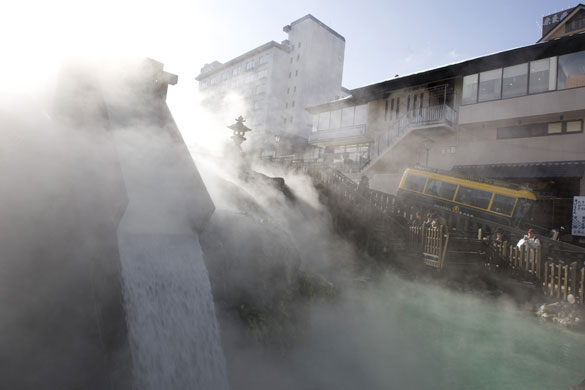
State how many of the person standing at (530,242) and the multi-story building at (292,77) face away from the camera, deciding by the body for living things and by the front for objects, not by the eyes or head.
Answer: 0

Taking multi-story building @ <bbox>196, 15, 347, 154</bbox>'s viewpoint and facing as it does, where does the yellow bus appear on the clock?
The yellow bus is roughly at 10 o'clock from the multi-story building.

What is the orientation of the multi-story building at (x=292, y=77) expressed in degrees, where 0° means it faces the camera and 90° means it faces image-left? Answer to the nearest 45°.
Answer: approximately 45°

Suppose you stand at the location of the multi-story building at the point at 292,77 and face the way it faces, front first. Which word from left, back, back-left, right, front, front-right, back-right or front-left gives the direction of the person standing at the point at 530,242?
front-left

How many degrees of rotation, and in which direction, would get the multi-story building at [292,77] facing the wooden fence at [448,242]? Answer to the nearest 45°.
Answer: approximately 45° to its left

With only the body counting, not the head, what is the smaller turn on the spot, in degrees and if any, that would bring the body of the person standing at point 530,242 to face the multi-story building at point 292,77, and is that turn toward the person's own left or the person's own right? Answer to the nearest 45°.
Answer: approximately 90° to the person's own right

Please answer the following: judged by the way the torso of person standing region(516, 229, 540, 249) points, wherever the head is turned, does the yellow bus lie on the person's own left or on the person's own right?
on the person's own right

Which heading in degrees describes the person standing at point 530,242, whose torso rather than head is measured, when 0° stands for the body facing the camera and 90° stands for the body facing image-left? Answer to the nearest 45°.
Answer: approximately 45°
